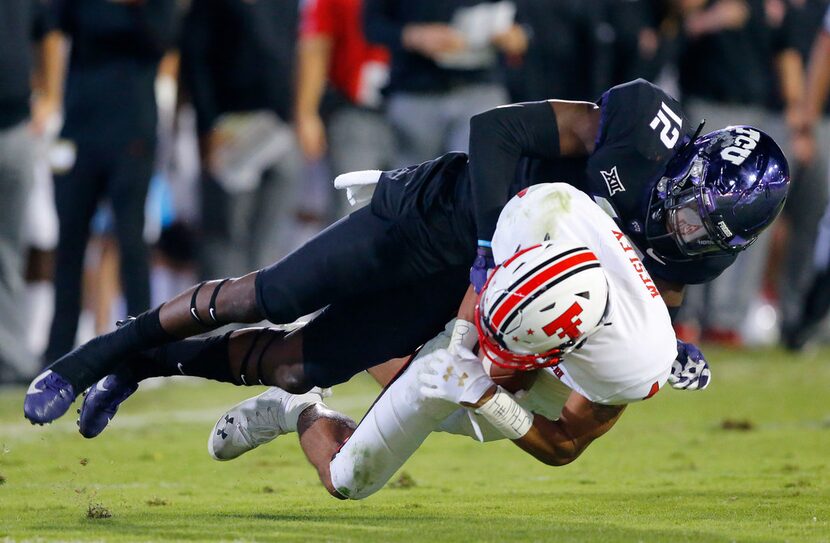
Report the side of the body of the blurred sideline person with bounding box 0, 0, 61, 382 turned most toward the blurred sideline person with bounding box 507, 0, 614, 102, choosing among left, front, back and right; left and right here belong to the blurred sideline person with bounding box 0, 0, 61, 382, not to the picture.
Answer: left

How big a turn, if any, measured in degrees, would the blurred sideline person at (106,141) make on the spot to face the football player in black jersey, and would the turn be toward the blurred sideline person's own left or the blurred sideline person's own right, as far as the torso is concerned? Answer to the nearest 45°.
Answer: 0° — they already face them

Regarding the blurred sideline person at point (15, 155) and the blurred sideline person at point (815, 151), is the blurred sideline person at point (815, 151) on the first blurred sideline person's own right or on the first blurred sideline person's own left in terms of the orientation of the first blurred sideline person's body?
on the first blurred sideline person's own left

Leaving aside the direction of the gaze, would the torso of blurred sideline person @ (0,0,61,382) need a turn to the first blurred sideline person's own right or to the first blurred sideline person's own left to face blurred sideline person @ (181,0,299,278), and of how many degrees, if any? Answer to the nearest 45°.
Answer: approximately 90° to the first blurred sideline person's own left

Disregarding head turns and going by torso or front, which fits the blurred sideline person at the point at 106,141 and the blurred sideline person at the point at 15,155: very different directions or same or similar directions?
same or similar directions

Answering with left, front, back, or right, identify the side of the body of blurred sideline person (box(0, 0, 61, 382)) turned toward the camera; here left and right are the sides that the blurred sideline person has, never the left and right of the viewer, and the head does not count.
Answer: front

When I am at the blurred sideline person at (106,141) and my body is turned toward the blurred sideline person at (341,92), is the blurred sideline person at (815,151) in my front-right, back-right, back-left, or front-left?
front-right

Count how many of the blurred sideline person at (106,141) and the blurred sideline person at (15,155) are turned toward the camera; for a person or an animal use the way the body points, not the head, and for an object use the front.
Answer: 2

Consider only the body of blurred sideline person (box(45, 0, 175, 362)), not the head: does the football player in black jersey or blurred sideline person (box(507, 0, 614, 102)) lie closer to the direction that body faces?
the football player in black jersey

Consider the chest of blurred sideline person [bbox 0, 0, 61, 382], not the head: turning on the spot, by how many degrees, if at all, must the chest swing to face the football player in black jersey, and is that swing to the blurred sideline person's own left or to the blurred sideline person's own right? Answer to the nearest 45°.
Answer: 0° — they already face them

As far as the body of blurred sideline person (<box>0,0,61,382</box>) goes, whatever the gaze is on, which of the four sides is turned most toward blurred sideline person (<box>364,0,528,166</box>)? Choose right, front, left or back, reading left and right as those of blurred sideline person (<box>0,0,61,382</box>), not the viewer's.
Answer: left
